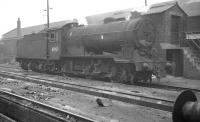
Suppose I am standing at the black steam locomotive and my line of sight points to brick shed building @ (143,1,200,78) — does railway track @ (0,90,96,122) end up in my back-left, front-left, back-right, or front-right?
back-right

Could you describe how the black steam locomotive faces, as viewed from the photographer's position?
facing the viewer and to the right of the viewer

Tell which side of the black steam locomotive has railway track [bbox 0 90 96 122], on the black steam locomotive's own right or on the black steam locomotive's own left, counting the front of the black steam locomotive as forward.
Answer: on the black steam locomotive's own right

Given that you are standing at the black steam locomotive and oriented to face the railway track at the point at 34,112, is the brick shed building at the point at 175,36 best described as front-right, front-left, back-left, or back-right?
back-left

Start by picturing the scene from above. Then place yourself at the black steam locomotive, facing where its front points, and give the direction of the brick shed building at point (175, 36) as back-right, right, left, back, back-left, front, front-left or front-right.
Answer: left
